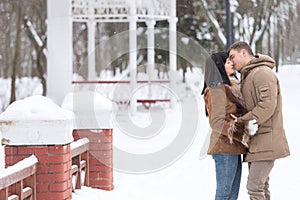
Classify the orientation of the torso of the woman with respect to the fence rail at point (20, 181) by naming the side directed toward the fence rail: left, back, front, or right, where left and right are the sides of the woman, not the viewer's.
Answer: back

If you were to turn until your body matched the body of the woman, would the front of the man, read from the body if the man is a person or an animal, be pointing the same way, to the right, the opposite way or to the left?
the opposite way

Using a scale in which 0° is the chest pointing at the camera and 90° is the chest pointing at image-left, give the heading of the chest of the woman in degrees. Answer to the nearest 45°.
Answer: approximately 270°

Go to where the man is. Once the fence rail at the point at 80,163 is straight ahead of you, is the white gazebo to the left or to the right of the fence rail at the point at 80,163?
right

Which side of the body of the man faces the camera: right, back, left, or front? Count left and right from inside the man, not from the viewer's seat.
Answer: left

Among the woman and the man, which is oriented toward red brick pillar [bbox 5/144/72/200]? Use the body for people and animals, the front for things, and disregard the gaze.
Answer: the man

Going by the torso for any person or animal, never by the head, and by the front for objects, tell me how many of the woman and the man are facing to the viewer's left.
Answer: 1
